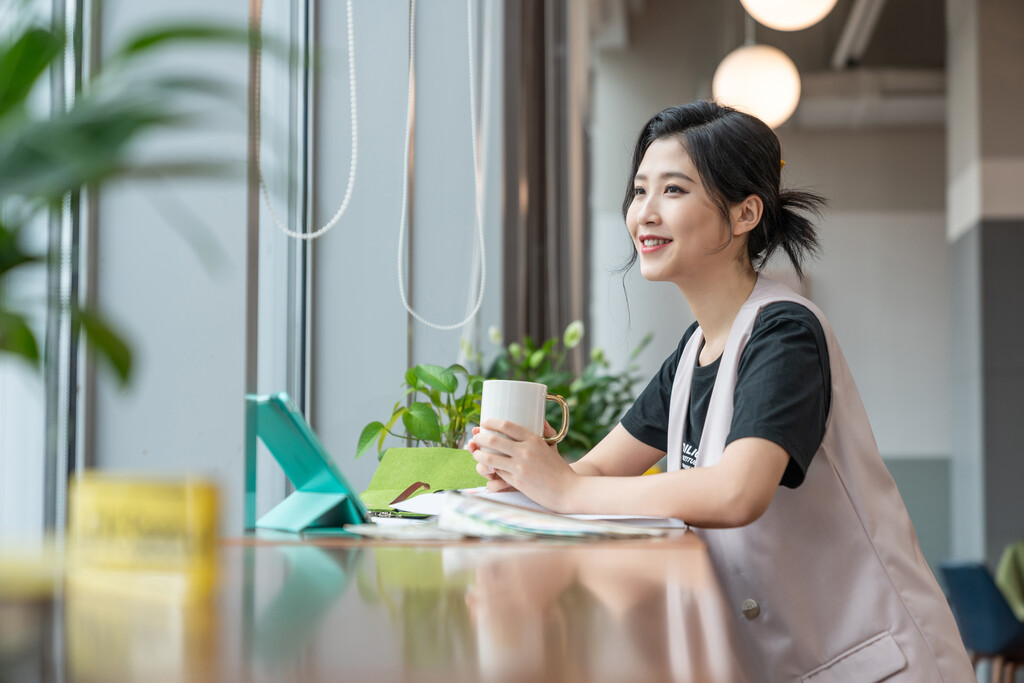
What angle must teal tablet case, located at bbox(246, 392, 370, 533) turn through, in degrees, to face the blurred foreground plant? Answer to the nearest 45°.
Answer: approximately 135° to its right

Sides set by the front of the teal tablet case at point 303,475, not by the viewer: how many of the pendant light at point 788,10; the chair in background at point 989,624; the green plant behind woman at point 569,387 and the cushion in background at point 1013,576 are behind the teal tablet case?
0

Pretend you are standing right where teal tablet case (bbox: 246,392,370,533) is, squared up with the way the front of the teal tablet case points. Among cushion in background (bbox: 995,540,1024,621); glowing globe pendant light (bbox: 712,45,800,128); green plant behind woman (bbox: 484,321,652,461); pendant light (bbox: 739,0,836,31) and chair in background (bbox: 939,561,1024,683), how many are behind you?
0

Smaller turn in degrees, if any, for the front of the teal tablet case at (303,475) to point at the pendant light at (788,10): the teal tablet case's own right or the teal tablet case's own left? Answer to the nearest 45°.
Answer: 0° — it already faces it

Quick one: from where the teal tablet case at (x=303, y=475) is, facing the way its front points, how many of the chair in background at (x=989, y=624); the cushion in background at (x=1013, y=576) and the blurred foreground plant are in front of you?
2

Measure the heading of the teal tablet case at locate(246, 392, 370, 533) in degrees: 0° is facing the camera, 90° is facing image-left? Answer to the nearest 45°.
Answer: approximately 225°

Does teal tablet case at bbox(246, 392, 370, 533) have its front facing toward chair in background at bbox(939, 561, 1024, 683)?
yes

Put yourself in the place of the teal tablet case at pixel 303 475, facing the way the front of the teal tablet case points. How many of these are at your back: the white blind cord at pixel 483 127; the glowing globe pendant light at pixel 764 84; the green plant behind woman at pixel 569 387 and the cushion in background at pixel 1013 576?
0

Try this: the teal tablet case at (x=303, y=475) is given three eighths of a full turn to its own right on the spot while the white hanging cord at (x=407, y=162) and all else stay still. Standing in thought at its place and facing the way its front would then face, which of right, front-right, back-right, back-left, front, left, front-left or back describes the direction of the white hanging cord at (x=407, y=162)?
back

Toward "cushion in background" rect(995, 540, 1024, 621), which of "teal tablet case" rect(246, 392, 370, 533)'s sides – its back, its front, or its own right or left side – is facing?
front
